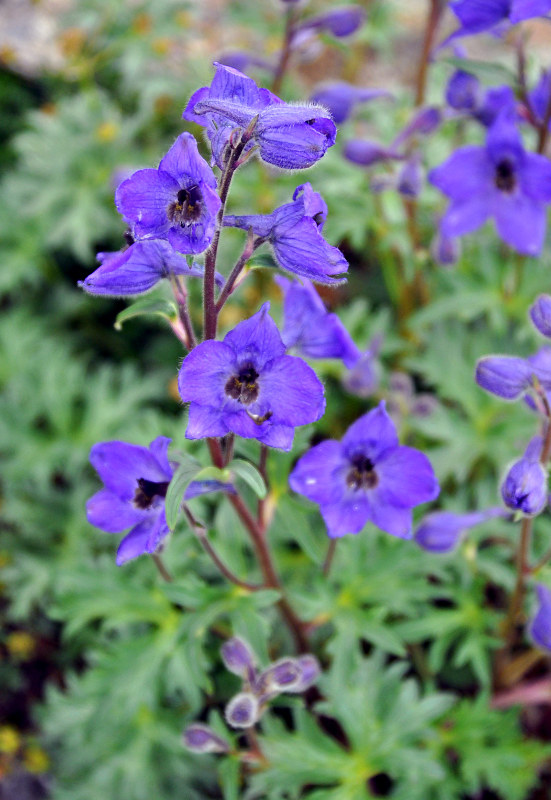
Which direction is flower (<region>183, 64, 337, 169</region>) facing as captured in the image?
to the viewer's right

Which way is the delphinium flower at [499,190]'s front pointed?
toward the camera

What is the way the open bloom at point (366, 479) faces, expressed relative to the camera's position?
facing the viewer

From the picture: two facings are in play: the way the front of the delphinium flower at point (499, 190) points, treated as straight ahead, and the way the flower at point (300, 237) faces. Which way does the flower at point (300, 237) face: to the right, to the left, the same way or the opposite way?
to the left

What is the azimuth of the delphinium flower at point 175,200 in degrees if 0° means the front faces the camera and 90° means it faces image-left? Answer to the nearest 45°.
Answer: approximately 45°

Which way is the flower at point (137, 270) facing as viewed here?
to the viewer's left

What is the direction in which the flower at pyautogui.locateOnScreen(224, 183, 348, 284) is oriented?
to the viewer's right

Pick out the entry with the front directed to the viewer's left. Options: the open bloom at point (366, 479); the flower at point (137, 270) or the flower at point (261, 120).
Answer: the flower at point (137, 270)

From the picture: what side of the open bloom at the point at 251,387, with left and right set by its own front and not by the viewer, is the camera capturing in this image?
front

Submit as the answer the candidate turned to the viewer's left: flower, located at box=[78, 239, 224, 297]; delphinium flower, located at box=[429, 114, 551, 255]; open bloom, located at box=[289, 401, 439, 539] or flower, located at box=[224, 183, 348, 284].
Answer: flower, located at box=[78, 239, 224, 297]
